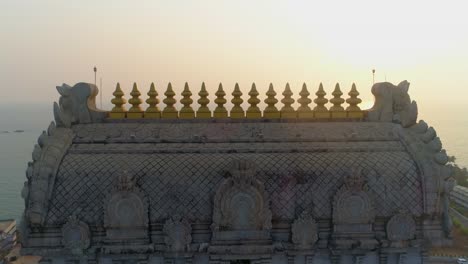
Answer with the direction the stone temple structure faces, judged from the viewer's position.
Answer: facing the viewer
